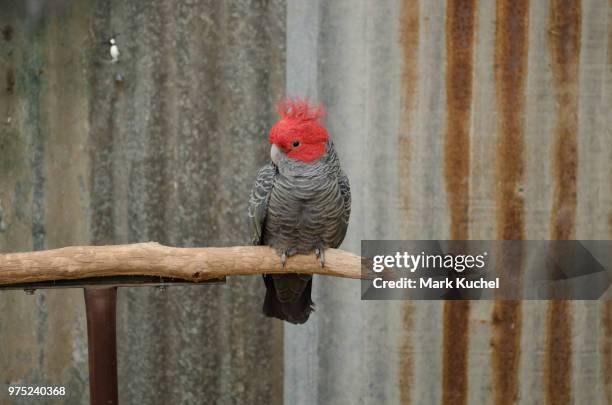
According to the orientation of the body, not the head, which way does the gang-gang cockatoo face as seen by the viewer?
toward the camera
